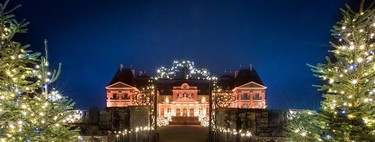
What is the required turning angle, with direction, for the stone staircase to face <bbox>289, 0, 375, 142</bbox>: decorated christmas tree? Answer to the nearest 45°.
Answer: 0° — it already faces it

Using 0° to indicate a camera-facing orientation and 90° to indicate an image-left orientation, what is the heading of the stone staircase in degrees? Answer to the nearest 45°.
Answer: approximately 0°

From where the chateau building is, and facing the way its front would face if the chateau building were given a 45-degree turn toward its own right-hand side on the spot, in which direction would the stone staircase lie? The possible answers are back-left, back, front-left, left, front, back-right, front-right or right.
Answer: front-left

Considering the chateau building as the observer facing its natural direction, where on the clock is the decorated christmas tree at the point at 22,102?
The decorated christmas tree is roughly at 12 o'clock from the chateau building.

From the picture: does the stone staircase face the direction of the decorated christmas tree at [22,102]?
yes

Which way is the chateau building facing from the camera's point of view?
toward the camera

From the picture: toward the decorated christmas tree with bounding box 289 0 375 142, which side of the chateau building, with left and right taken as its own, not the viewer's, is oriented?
front
